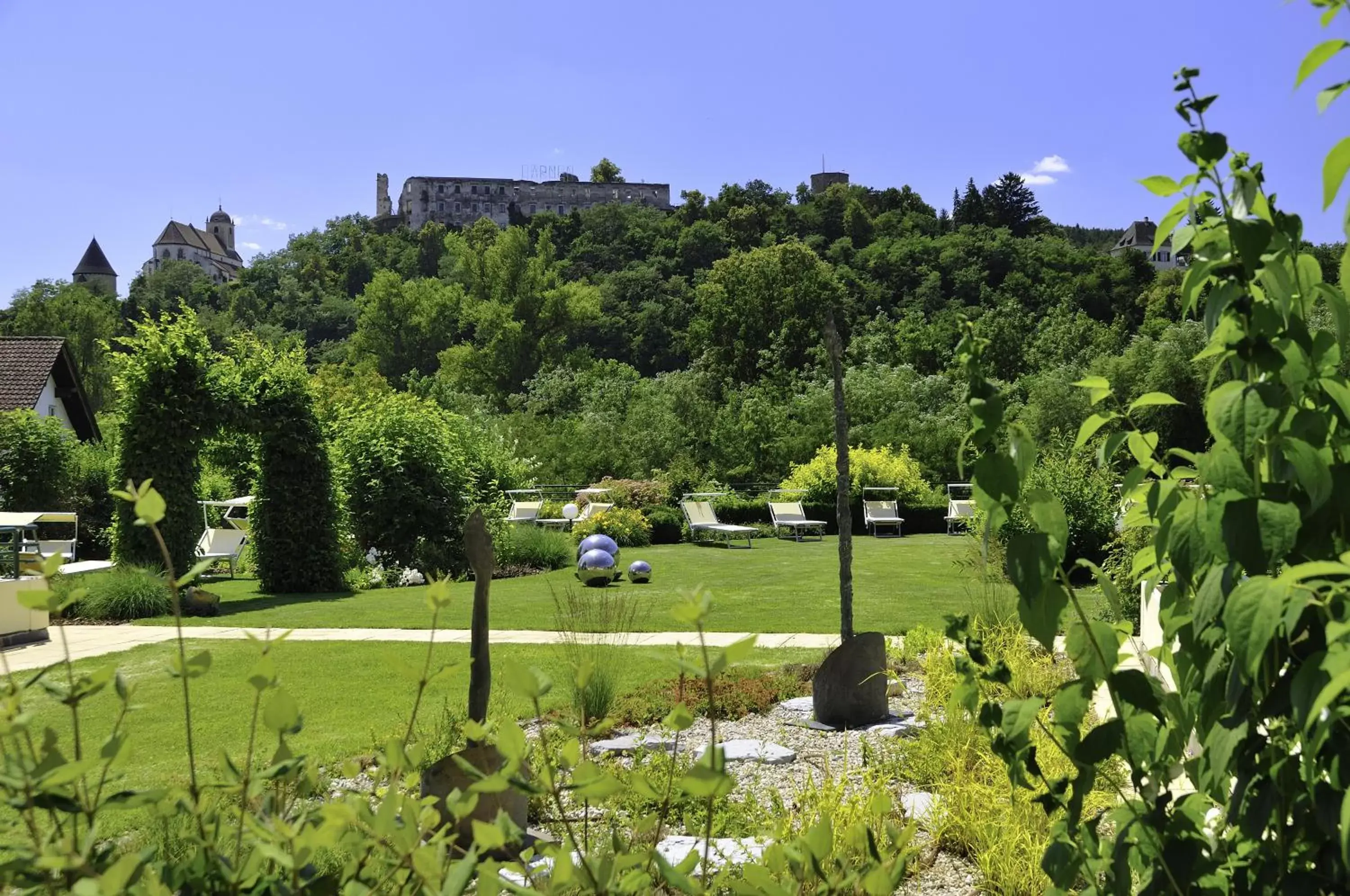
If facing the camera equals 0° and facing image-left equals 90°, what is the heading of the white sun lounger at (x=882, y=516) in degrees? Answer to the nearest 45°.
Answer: approximately 0°

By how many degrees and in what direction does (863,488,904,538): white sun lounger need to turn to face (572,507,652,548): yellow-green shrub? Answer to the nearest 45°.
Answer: approximately 45° to its right

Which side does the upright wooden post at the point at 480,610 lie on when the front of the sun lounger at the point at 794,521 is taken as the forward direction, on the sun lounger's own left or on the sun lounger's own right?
on the sun lounger's own right

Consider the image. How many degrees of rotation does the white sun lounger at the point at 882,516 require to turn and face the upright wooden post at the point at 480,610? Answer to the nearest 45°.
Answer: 0° — it already faces it

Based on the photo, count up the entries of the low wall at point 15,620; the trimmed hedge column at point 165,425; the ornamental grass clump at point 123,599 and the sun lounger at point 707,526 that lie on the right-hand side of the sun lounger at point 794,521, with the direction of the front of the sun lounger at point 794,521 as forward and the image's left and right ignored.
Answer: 4

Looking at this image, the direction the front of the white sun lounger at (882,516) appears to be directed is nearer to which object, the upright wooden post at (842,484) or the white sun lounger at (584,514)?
the upright wooden post

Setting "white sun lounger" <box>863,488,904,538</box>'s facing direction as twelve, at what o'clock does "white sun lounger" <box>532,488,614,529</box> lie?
"white sun lounger" <box>532,488,614,529</box> is roughly at 2 o'clock from "white sun lounger" <box>863,488,904,538</box>.

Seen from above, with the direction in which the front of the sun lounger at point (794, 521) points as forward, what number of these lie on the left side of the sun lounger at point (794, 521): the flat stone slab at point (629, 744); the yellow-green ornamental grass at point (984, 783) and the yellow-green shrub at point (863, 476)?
1
